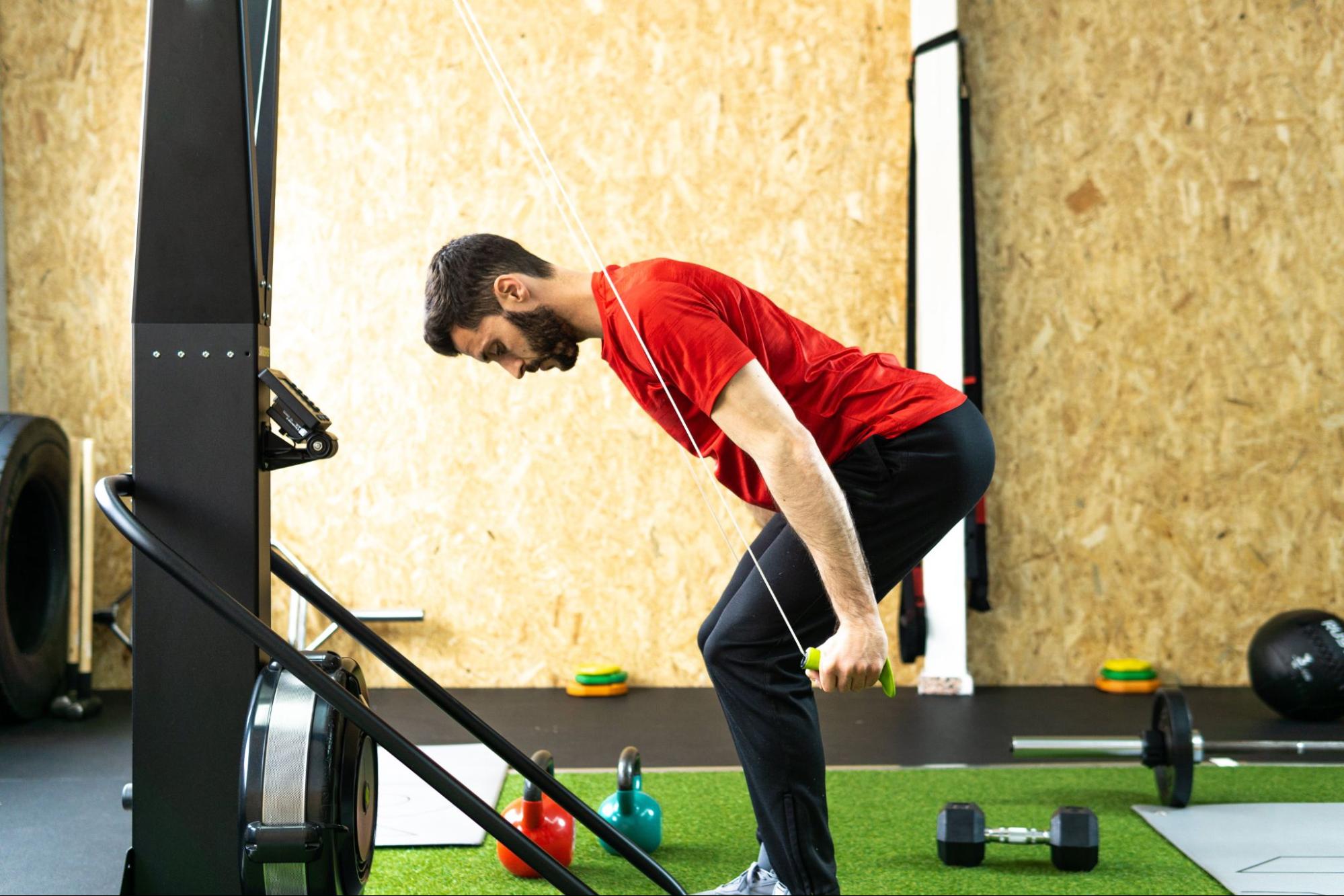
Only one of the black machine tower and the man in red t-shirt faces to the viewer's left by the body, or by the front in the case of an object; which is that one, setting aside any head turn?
the man in red t-shirt

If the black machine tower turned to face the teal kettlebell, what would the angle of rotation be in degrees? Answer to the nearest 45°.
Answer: approximately 45° to its left

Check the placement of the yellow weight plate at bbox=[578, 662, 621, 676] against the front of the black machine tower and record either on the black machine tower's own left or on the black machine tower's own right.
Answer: on the black machine tower's own left

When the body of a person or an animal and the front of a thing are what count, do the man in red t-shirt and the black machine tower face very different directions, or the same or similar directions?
very different directions

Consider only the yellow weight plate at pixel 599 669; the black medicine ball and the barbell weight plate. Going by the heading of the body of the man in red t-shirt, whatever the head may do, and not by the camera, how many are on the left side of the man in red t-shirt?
0

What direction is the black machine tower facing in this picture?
to the viewer's right

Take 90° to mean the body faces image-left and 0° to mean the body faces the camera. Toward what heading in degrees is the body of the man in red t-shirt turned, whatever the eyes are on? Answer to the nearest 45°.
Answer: approximately 90°

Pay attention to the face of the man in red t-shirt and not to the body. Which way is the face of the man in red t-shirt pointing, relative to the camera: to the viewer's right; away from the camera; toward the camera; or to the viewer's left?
to the viewer's left

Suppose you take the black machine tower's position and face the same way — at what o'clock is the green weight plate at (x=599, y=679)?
The green weight plate is roughly at 10 o'clock from the black machine tower.

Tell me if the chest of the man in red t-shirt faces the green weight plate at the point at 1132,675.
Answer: no

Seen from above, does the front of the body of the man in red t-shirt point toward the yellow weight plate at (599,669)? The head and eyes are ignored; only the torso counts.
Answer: no

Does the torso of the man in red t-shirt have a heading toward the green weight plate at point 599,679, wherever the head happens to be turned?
no

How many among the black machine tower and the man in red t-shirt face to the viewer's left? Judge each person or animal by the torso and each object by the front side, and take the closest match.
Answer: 1
